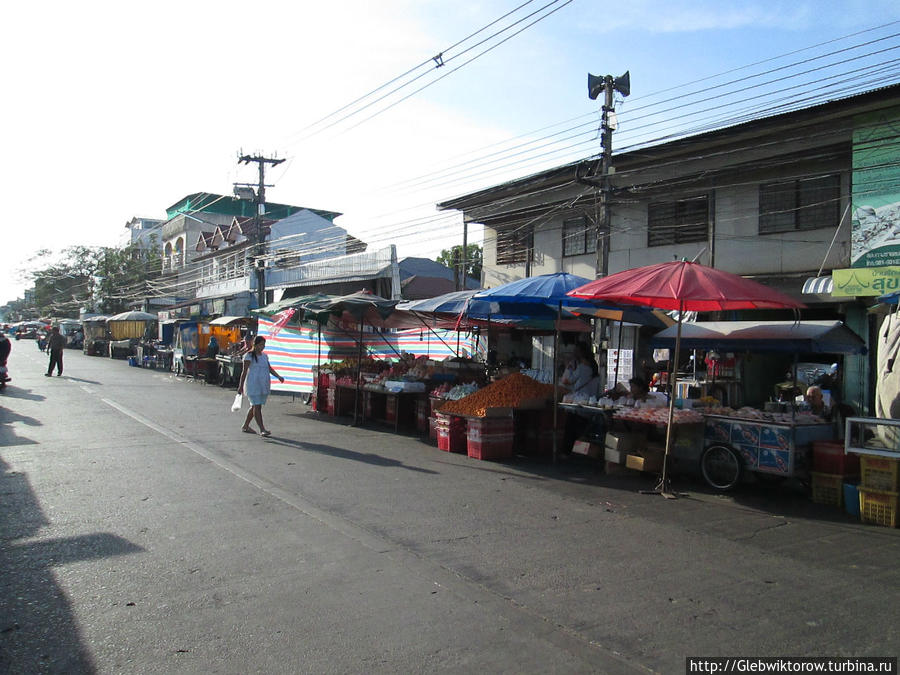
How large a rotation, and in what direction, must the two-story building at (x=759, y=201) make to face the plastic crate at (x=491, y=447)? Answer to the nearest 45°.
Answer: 0° — it already faces it

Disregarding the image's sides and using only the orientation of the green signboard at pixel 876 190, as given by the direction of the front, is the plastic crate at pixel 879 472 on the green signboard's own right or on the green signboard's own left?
on the green signboard's own left

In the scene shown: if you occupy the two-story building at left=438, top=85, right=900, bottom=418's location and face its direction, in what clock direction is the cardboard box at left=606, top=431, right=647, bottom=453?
The cardboard box is roughly at 11 o'clock from the two-story building.

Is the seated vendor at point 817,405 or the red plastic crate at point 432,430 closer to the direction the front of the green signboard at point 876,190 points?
the red plastic crate

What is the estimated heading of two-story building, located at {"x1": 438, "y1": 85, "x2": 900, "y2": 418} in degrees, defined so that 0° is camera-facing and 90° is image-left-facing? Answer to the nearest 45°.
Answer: approximately 45°

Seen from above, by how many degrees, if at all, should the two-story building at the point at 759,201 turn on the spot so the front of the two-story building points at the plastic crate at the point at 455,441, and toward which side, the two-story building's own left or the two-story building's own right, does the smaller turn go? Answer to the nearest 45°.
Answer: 0° — it already faces it

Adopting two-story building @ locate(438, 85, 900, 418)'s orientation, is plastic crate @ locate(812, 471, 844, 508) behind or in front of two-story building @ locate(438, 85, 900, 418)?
in front

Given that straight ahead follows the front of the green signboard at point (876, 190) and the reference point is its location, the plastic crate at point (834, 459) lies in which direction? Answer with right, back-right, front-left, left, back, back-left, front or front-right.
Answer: front-left

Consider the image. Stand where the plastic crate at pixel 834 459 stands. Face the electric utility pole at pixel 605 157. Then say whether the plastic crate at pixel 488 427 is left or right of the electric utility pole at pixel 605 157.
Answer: left

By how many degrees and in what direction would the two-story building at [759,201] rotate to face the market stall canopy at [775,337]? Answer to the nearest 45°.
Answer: approximately 45° to its left
